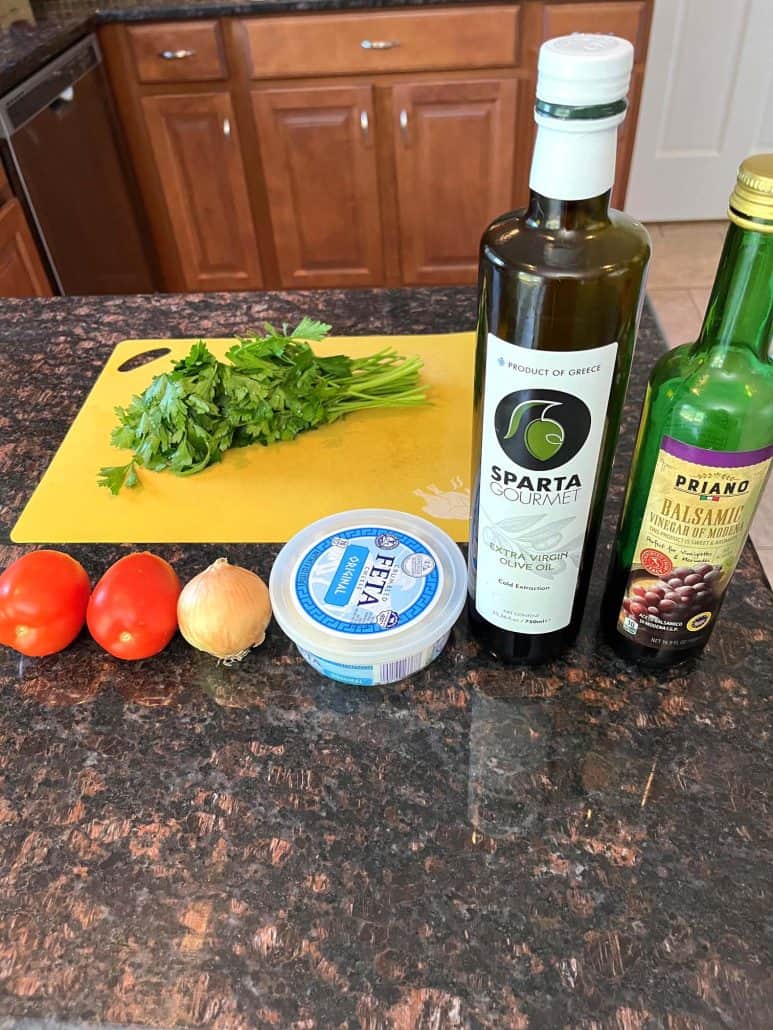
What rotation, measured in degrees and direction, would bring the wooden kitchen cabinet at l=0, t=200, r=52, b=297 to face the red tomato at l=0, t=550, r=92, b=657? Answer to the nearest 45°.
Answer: approximately 45° to its right

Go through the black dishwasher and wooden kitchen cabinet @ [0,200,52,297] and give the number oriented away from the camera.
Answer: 0

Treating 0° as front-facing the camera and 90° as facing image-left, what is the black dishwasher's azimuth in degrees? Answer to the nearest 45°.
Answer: approximately 315°

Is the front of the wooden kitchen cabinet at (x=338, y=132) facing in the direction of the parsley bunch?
yes

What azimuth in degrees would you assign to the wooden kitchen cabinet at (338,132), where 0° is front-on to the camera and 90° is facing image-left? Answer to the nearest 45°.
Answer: approximately 0°

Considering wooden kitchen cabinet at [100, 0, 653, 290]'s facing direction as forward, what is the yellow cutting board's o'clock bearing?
The yellow cutting board is roughly at 12 o'clock from the wooden kitchen cabinet.

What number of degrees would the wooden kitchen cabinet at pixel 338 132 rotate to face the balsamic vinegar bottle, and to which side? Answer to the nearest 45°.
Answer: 0° — it already faces it

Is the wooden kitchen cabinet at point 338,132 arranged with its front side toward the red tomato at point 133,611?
yes

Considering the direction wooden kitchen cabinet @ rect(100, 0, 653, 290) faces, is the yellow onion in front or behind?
in front

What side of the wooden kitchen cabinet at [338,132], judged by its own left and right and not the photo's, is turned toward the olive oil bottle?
front

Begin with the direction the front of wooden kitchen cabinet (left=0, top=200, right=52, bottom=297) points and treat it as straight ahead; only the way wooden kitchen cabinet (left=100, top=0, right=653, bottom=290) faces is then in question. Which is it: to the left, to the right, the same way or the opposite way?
to the right
